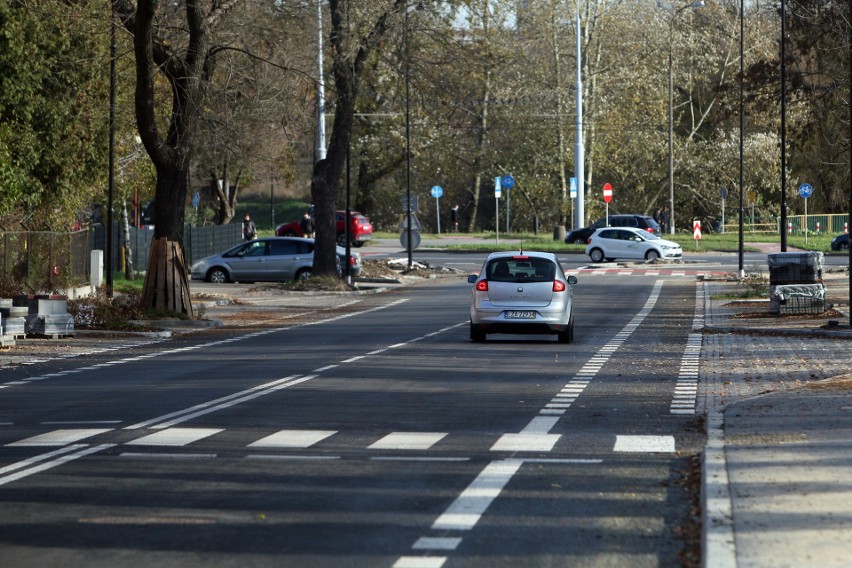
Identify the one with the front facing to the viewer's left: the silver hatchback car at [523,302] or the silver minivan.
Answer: the silver minivan

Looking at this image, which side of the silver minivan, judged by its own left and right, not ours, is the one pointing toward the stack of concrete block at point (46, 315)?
left

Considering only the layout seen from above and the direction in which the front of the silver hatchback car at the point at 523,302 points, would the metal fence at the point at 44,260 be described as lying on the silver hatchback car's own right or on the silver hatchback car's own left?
on the silver hatchback car's own left

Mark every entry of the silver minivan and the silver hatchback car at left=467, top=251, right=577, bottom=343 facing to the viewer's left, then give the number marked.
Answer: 1

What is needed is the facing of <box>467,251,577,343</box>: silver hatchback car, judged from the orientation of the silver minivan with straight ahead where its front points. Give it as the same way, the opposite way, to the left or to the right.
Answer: to the right

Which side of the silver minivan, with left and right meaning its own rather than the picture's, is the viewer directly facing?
left

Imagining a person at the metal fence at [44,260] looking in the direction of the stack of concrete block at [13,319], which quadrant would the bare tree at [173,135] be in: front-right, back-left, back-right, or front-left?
front-left

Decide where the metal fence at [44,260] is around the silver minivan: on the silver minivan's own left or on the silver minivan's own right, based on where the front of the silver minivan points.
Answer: on the silver minivan's own left

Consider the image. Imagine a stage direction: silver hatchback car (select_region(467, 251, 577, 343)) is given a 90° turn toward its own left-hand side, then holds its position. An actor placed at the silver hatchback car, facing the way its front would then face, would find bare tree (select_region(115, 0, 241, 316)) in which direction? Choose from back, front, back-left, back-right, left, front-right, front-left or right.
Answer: front-right

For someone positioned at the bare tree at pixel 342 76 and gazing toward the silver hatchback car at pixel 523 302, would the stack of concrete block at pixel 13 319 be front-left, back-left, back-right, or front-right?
front-right

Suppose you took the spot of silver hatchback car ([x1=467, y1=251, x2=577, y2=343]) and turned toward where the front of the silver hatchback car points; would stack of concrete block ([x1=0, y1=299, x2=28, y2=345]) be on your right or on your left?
on your left

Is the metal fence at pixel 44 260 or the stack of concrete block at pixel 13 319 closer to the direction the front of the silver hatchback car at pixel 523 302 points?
the metal fence

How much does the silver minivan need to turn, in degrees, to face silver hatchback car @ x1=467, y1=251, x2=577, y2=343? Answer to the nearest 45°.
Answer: approximately 90° to its left

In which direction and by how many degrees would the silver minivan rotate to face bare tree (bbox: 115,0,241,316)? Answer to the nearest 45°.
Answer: approximately 90° to its left

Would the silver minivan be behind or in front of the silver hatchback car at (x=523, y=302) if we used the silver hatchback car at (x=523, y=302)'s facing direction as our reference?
in front

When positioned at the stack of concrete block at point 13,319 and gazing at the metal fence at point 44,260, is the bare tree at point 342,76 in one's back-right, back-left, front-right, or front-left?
front-right

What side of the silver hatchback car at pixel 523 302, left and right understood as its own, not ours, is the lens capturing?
back

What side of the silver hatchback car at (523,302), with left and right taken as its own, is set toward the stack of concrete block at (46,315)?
left
